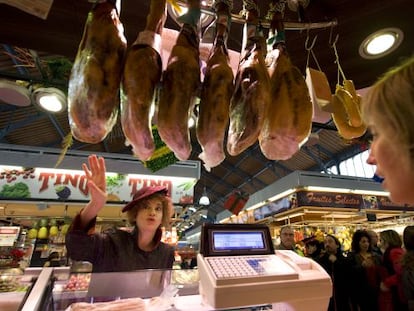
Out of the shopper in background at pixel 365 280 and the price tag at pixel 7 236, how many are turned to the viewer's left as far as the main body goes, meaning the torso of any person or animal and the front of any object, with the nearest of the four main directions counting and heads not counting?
0

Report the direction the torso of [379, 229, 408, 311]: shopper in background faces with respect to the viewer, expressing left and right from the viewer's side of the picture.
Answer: facing to the left of the viewer

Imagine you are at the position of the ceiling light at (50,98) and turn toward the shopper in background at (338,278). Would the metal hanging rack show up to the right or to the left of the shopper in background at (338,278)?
right

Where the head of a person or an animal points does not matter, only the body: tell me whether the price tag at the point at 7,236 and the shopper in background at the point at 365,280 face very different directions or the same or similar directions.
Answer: same or similar directions

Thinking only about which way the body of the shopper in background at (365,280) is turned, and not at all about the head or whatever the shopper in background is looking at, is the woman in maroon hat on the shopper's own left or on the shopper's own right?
on the shopper's own right

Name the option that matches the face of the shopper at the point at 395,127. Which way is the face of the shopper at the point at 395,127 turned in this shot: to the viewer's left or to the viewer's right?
to the viewer's left

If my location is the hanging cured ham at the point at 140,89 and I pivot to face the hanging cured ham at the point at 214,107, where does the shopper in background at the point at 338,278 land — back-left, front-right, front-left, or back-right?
front-left

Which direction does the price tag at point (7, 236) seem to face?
toward the camera

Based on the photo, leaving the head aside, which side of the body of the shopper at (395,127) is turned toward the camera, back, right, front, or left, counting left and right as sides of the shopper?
left
